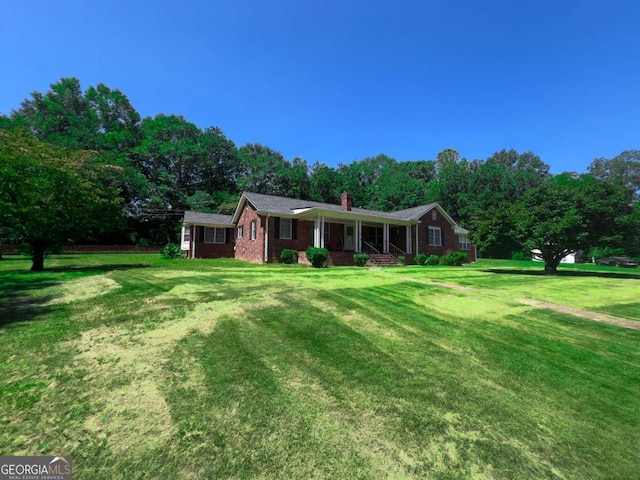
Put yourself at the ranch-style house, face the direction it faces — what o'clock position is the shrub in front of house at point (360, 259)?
The shrub in front of house is roughly at 12 o'clock from the ranch-style house.

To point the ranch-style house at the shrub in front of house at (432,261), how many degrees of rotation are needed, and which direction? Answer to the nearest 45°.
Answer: approximately 45° to its left

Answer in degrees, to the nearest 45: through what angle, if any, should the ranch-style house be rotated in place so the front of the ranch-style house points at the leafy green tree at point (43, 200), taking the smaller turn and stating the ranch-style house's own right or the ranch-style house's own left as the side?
approximately 90° to the ranch-style house's own right

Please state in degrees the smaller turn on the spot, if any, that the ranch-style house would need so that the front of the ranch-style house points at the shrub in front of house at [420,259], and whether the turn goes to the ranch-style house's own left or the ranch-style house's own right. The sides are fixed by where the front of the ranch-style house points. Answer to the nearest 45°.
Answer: approximately 45° to the ranch-style house's own left

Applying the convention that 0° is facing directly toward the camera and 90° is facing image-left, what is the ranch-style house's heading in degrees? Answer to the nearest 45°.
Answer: approximately 315°

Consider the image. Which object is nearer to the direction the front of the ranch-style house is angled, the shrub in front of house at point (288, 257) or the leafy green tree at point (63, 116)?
the shrub in front of house

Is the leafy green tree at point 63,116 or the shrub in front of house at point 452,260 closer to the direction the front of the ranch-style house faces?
the shrub in front of house

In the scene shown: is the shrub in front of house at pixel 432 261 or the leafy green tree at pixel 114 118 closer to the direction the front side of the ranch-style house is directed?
the shrub in front of house

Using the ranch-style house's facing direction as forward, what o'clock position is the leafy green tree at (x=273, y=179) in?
The leafy green tree is roughly at 7 o'clock from the ranch-style house.

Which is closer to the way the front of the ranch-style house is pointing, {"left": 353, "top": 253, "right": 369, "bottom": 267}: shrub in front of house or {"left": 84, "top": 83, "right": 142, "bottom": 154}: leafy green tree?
the shrub in front of house

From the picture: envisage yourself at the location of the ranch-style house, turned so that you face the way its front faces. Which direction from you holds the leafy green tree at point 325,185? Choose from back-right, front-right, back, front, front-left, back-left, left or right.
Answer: back-left

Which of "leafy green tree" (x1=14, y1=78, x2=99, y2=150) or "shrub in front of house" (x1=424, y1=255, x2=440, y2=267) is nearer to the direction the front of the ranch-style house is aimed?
the shrub in front of house

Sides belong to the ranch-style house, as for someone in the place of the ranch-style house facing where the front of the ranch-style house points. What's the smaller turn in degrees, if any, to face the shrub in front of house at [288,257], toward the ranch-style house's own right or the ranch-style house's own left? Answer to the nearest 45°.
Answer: approximately 45° to the ranch-style house's own right
